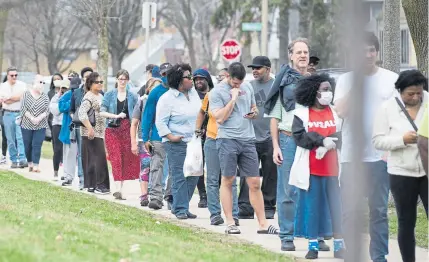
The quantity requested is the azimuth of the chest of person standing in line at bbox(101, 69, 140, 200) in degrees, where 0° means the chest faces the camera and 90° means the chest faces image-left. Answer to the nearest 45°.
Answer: approximately 0°
